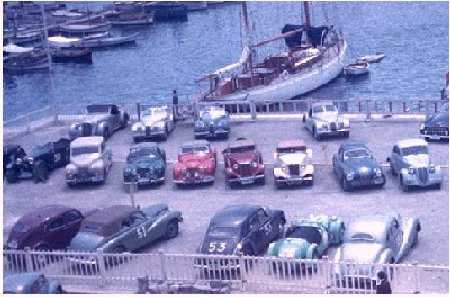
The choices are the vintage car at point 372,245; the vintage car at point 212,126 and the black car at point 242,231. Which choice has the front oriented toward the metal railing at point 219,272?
the vintage car at point 212,126

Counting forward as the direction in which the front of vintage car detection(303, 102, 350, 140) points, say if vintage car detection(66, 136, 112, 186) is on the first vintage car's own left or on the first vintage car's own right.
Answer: on the first vintage car's own right

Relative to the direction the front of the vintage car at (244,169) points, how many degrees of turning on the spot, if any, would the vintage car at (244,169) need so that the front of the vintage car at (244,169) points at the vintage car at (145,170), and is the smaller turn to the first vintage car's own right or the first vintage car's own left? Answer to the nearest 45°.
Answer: approximately 90° to the first vintage car's own right

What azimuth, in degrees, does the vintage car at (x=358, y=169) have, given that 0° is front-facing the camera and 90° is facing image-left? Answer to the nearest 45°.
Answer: approximately 315°

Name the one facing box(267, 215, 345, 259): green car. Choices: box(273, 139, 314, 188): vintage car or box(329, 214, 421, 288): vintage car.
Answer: box(273, 139, 314, 188): vintage car

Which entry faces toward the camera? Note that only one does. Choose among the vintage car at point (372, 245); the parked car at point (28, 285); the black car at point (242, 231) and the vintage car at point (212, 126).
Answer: the vintage car at point (212, 126)

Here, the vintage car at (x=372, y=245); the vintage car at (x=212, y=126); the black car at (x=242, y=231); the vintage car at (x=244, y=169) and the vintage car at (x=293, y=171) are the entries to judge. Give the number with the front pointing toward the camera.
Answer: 3

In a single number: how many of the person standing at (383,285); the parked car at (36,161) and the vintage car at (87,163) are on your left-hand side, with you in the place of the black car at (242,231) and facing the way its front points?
2

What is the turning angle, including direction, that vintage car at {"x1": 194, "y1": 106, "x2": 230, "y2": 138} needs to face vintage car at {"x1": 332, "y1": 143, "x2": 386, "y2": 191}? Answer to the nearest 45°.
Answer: approximately 45° to its left
